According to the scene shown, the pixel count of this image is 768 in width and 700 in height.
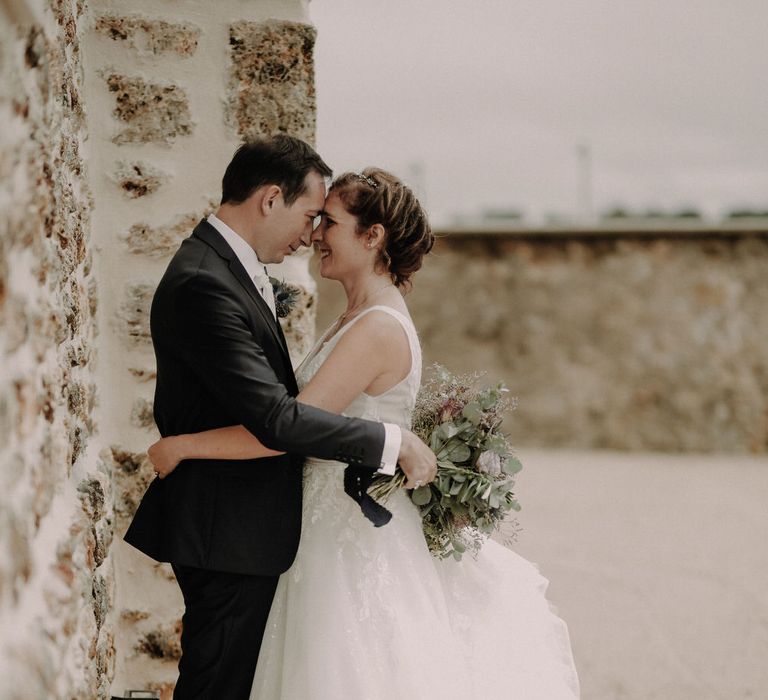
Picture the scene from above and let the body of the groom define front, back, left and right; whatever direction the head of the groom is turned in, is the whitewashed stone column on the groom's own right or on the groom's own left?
on the groom's own left

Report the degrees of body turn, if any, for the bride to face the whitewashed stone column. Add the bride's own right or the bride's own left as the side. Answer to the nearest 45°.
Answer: approximately 45° to the bride's own right

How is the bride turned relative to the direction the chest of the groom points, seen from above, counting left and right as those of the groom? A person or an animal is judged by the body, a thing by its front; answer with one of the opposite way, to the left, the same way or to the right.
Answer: the opposite way

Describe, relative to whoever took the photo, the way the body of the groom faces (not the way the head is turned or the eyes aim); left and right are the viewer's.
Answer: facing to the right of the viewer

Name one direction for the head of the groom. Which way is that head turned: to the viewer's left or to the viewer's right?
to the viewer's right

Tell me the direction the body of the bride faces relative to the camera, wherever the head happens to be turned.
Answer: to the viewer's left
